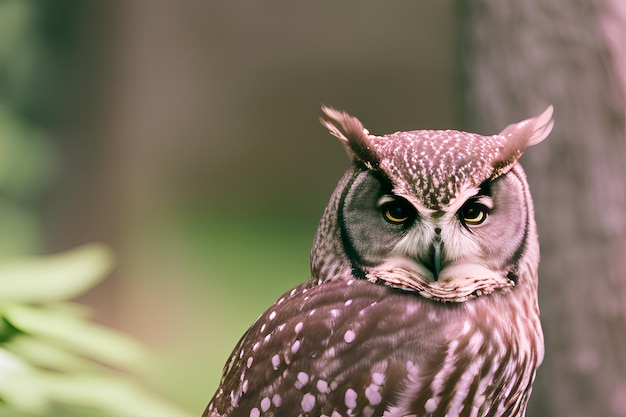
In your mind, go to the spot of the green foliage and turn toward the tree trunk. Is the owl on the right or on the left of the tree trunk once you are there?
right

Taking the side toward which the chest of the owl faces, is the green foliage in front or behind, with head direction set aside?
behind
